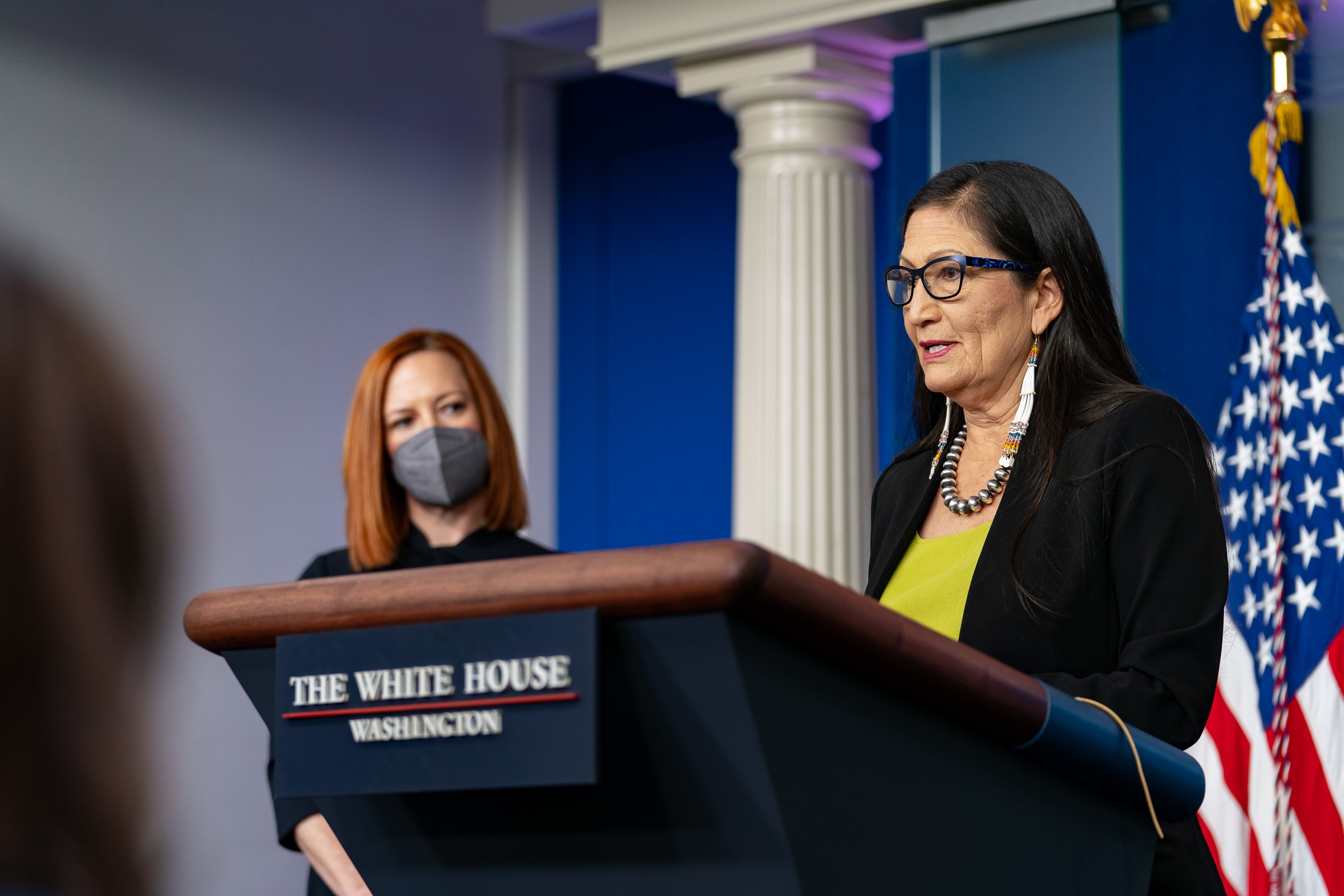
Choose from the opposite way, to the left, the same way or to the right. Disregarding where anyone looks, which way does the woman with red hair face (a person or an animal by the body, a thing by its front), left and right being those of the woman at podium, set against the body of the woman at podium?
to the left

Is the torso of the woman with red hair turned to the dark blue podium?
yes

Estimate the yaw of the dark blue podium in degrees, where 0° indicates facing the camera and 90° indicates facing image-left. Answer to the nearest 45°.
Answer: approximately 45°

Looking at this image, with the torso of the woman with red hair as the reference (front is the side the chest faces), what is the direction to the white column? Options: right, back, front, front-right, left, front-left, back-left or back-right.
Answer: back-left

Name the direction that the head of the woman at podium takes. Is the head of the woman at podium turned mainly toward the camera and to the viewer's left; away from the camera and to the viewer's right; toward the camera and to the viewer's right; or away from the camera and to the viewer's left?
toward the camera and to the viewer's left

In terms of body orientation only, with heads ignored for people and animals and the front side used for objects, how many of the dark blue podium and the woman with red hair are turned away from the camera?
0

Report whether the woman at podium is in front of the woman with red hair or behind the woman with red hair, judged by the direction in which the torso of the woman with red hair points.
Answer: in front

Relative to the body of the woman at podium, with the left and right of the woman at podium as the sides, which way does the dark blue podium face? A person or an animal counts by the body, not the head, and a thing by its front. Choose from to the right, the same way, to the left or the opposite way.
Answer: the same way

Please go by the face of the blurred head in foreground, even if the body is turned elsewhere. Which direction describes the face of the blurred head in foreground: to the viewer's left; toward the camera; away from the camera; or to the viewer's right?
away from the camera

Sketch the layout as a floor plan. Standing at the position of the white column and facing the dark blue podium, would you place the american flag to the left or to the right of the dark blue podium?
left

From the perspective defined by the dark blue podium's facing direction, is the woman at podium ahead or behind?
behind

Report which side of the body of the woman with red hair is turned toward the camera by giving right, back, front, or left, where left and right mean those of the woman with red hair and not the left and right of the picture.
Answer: front

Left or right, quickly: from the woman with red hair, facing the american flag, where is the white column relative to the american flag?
left

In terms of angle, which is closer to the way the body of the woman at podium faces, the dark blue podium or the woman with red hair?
the dark blue podium

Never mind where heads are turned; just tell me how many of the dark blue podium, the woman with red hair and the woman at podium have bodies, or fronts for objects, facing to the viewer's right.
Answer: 0
